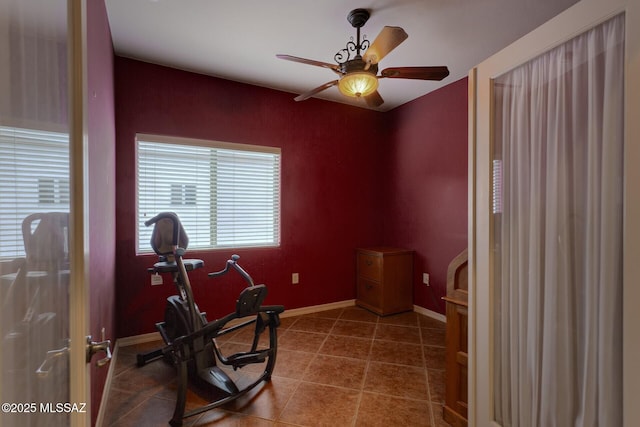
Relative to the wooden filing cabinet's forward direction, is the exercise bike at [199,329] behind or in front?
in front

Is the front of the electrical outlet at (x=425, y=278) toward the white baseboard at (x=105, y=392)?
yes

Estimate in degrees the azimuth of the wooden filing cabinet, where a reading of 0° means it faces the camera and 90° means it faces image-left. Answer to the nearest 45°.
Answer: approximately 45°

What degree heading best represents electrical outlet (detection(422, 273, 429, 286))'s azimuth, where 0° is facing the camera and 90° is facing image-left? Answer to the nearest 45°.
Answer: approximately 45°
